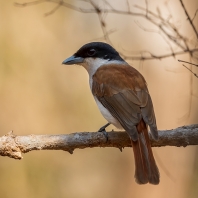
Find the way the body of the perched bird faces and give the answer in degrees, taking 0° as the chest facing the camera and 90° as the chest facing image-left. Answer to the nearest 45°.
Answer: approximately 135°
